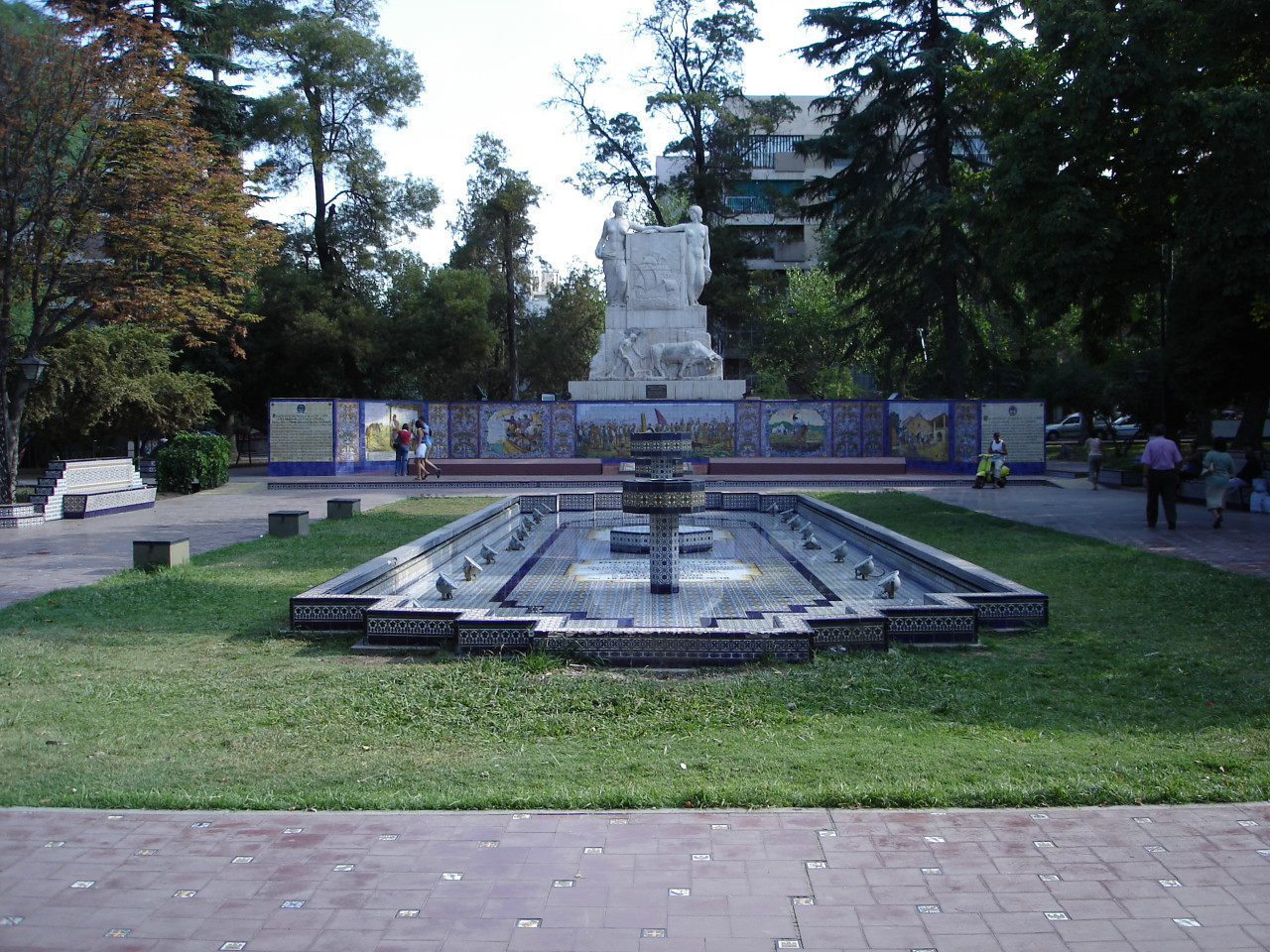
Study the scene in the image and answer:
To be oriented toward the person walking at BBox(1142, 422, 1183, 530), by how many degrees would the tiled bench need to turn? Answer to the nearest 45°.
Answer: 0° — it already faces them

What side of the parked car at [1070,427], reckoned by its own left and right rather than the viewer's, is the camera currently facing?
left

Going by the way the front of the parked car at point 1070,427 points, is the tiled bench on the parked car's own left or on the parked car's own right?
on the parked car's own left

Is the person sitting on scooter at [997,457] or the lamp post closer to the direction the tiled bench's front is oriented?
the person sitting on scooter

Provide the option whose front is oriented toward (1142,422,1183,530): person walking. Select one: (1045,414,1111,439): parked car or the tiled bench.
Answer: the tiled bench

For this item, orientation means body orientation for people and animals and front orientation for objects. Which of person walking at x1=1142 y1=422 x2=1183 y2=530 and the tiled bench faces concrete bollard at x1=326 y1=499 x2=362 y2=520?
the tiled bench

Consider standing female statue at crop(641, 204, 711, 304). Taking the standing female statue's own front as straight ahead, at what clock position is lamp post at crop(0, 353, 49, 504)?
The lamp post is roughly at 1 o'clock from the standing female statue.

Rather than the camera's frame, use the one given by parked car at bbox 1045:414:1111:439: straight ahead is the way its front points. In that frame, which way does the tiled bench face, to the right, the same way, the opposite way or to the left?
the opposite way

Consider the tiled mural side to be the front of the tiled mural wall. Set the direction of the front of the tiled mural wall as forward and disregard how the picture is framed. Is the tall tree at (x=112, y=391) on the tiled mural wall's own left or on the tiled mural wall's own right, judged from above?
on the tiled mural wall's own right
